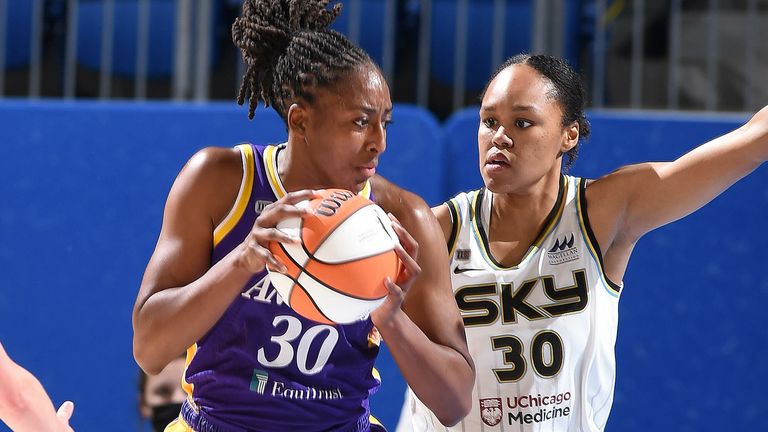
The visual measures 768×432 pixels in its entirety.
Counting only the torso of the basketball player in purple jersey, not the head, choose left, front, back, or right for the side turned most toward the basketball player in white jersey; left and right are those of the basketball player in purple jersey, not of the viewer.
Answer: left

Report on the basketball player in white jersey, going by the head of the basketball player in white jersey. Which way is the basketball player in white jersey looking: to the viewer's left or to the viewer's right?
to the viewer's left

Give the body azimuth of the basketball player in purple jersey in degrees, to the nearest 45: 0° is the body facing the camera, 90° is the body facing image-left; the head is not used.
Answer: approximately 315°

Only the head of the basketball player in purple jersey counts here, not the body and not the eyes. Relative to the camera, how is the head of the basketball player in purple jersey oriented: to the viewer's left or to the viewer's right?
to the viewer's right

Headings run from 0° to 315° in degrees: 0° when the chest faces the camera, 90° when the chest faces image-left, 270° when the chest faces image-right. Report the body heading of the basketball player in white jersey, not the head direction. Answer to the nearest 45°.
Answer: approximately 45°
